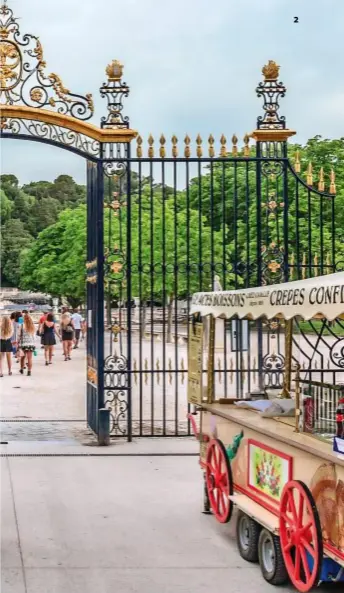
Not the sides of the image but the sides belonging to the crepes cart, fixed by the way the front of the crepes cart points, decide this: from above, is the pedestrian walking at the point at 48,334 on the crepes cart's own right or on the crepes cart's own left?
on the crepes cart's own right

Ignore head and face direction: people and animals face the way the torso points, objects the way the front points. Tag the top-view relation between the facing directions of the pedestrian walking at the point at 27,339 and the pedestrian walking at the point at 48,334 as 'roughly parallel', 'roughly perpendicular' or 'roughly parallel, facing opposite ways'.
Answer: roughly parallel

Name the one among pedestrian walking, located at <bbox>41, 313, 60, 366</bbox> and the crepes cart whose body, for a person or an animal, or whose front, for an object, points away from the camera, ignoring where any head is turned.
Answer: the pedestrian walking

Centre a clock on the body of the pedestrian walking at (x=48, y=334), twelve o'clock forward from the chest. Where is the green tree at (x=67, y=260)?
The green tree is roughly at 12 o'clock from the pedestrian walking.

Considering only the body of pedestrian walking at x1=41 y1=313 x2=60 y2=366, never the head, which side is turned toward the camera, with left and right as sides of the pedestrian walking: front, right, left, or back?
back

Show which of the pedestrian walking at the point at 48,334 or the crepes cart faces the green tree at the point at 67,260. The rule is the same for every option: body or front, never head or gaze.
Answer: the pedestrian walking

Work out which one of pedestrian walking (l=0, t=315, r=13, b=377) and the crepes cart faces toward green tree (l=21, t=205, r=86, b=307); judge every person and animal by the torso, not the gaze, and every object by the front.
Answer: the pedestrian walking

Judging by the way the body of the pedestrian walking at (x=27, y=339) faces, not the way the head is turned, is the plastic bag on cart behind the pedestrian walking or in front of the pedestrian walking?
behind

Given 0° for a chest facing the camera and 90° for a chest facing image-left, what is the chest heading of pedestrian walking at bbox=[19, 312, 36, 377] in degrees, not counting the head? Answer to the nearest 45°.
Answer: approximately 180°

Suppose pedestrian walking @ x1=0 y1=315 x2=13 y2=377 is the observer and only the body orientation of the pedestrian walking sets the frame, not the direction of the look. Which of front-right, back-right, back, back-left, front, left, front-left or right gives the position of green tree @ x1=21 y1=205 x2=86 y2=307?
front

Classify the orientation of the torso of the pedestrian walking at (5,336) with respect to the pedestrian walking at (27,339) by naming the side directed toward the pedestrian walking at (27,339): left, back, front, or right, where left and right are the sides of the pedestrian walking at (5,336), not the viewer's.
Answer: right
